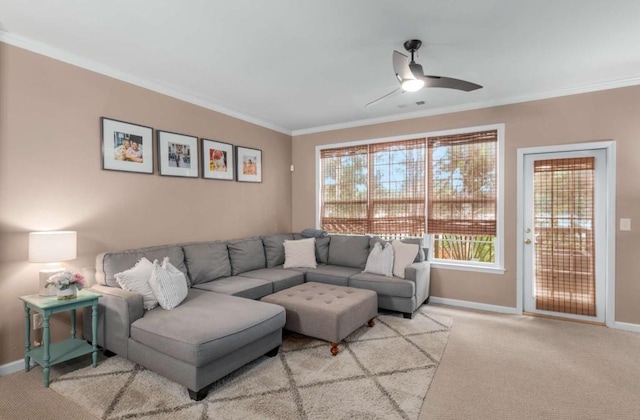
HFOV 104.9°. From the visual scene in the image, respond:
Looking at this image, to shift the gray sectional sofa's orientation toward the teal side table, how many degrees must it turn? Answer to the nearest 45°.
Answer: approximately 135° to its right

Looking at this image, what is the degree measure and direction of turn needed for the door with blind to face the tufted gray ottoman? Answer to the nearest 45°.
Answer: approximately 45° to its right

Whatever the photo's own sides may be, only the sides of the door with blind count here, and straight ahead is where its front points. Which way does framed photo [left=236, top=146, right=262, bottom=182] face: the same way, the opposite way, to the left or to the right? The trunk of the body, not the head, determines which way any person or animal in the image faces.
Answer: to the left

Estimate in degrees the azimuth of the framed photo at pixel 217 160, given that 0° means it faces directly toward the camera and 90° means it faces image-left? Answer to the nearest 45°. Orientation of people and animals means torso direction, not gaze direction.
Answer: approximately 315°

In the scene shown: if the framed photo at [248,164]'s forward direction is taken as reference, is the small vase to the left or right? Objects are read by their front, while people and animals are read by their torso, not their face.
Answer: on its right

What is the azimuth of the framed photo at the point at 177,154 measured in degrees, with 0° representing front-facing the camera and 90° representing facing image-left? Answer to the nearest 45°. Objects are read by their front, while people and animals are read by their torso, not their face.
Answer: approximately 315°
